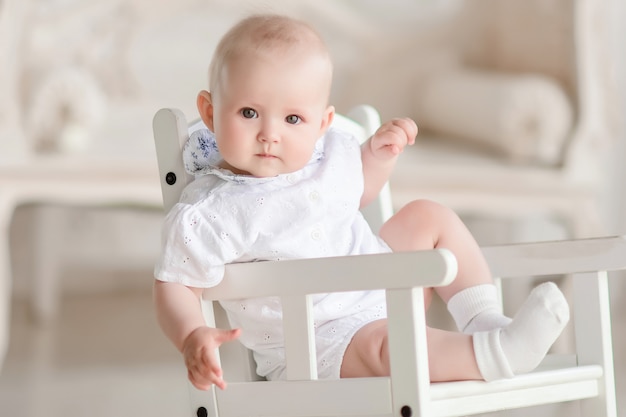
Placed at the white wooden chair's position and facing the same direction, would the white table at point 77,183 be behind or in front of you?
behind

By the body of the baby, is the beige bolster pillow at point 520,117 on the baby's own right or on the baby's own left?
on the baby's own left

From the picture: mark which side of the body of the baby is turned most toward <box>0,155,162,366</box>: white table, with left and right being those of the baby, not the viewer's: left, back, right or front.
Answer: back

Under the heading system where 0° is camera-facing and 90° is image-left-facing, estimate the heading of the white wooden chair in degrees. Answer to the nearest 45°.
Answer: approximately 315°

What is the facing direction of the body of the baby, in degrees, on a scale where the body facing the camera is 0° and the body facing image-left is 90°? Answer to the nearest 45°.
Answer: approximately 315°
